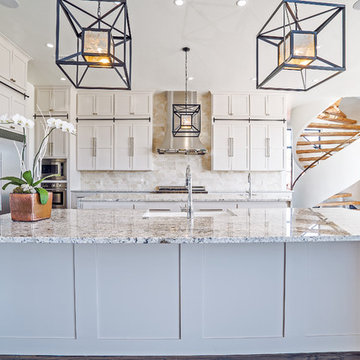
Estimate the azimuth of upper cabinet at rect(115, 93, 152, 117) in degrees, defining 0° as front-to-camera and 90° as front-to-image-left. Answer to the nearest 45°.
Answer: approximately 0°

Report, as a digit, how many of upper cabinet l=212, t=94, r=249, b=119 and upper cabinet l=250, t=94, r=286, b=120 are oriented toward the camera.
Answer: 2

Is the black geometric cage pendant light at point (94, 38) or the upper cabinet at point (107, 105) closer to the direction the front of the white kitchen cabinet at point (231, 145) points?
the black geometric cage pendant light

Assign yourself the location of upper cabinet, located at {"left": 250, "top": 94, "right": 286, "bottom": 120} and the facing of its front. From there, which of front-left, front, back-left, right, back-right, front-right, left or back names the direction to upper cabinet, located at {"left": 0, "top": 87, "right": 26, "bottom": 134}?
front-right

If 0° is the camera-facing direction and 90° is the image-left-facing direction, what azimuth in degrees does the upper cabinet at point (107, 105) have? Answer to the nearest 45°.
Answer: approximately 0°

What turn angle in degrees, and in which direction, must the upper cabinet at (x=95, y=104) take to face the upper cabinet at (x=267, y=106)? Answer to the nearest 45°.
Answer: approximately 90° to its left

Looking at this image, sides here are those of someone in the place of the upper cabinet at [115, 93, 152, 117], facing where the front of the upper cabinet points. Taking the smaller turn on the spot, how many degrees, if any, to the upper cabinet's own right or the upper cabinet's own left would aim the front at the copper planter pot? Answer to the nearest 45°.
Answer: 0° — it already faces it

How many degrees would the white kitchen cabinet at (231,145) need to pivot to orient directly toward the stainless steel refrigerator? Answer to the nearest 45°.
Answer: approximately 45° to its right

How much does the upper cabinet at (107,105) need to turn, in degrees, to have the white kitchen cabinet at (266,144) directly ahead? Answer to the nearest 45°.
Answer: approximately 90° to its left

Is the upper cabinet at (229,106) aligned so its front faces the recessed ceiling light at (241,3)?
yes

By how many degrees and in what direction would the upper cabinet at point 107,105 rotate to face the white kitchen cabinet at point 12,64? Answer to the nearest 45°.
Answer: approximately 45° to its right
